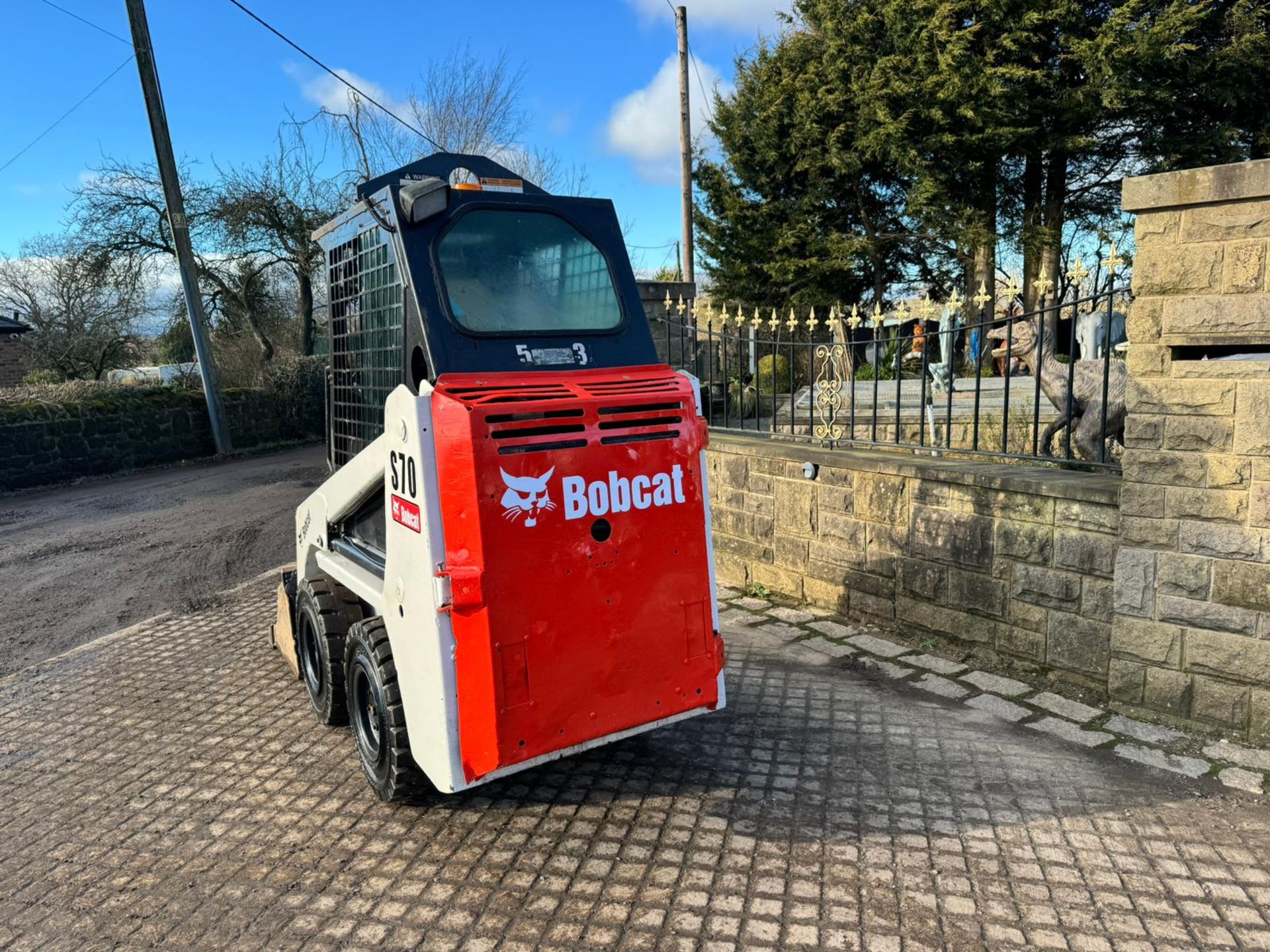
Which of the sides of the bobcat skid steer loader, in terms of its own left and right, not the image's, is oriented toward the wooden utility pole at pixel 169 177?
front

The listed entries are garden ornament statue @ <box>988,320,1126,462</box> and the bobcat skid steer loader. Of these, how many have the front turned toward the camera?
0

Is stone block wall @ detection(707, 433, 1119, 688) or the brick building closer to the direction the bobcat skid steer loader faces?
the brick building

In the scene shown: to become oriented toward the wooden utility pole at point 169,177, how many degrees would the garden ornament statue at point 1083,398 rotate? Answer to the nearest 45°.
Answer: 0° — it already faces it

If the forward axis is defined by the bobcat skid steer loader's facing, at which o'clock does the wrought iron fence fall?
The wrought iron fence is roughly at 3 o'clock from the bobcat skid steer loader.

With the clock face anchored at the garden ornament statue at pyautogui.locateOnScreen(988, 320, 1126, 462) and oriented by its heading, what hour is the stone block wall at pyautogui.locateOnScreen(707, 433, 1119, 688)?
The stone block wall is roughly at 10 o'clock from the garden ornament statue.

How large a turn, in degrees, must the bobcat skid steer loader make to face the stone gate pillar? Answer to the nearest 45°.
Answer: approximately 135° to its right

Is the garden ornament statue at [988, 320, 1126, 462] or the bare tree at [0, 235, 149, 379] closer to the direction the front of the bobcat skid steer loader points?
the bare tree

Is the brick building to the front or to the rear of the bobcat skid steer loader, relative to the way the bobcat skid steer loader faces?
to the front

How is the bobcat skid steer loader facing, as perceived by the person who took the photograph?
facing away from the viewer and to the left of the viewer

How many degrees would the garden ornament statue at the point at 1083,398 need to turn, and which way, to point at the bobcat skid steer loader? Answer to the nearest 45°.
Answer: approximately 45° to its left

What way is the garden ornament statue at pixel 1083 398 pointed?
to the viewer's left

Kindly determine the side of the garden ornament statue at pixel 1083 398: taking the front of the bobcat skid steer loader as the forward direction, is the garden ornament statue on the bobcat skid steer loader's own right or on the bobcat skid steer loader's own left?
on the bobcat skid steer loader's own right
